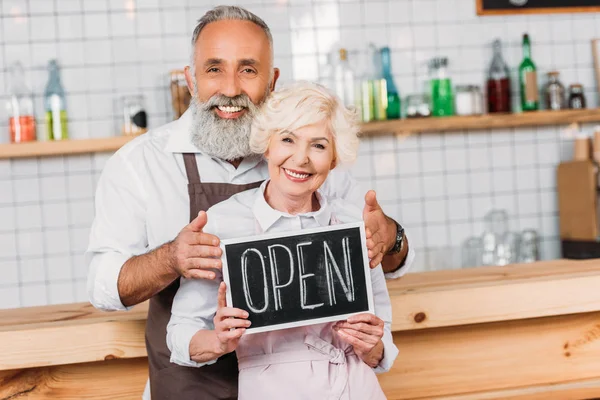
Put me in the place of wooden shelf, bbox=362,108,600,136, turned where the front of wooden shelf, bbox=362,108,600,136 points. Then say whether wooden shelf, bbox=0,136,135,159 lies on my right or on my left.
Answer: on my right

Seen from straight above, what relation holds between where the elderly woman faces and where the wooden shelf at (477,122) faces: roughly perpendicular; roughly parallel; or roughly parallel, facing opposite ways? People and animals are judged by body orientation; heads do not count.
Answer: roughly parallel

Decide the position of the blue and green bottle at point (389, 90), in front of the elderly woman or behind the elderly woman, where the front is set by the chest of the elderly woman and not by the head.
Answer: behind

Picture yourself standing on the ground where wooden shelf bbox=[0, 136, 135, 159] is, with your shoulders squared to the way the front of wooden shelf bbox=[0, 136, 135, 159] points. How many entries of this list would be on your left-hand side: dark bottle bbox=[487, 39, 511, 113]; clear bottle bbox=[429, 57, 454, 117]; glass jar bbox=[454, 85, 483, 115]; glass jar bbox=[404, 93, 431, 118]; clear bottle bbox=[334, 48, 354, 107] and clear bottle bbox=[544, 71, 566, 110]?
6

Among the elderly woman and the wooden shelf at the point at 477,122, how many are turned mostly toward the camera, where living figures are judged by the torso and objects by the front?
2

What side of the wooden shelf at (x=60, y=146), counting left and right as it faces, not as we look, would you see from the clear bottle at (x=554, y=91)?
left

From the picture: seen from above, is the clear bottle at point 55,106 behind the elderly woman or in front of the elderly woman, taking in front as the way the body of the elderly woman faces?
behind

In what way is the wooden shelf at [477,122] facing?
toward the camera

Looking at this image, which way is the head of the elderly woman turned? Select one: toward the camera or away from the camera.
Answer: toward the camera

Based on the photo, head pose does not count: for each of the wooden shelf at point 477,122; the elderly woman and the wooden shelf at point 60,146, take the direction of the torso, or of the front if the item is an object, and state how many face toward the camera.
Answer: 3

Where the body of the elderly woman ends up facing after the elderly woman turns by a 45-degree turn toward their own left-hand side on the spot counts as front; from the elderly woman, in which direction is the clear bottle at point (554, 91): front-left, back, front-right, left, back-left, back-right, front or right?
left

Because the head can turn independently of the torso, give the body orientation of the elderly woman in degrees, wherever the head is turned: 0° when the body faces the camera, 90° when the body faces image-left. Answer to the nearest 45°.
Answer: approximately 0°

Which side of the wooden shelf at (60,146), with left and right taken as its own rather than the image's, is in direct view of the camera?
front

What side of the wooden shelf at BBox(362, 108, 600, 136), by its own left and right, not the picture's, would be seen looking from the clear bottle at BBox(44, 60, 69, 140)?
right
